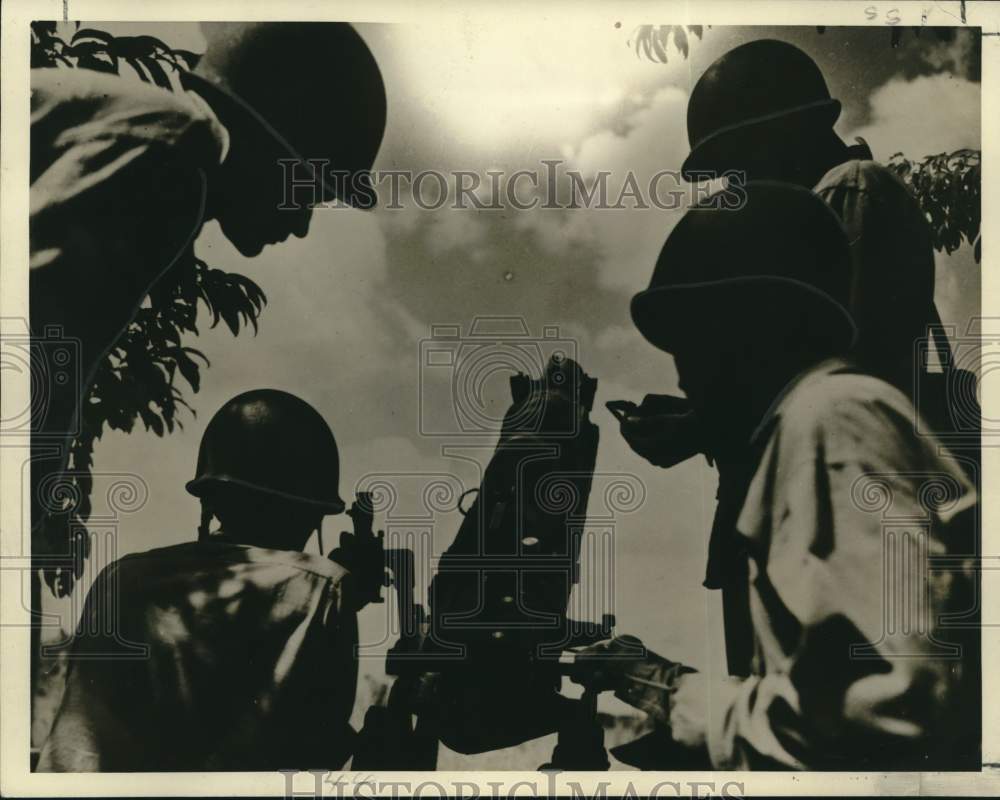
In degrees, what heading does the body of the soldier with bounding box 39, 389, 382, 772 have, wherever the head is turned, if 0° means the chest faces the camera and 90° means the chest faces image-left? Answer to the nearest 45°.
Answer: approximately 180°

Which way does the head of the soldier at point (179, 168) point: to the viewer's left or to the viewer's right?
to the viewer's right

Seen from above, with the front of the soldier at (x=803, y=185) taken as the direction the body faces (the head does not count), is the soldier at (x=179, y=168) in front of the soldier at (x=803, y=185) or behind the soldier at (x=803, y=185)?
in front

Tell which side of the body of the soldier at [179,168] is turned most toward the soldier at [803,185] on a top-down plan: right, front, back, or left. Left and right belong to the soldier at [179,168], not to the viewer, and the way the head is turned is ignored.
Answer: front

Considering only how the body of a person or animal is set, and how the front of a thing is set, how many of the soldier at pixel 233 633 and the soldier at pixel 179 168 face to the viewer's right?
1

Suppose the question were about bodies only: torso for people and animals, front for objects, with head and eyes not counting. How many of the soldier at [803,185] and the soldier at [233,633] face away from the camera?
1

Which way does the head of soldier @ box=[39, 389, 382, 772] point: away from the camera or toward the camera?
away from the camera

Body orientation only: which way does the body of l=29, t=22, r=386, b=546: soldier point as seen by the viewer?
to the viewer's right

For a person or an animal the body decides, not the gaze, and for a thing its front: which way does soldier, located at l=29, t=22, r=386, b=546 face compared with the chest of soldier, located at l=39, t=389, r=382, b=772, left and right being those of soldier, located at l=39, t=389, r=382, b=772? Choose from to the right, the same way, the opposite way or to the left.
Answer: to the right

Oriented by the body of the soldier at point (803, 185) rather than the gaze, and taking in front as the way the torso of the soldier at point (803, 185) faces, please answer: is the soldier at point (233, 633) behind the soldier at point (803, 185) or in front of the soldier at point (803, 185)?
in front

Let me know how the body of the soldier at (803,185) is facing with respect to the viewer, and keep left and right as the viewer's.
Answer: facing to the left of the viewer

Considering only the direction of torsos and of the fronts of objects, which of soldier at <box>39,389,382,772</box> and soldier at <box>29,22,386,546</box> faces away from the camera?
soldier at <box>39,389,382,772</box>

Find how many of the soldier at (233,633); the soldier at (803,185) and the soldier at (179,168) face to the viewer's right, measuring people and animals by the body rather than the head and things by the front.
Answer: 1
